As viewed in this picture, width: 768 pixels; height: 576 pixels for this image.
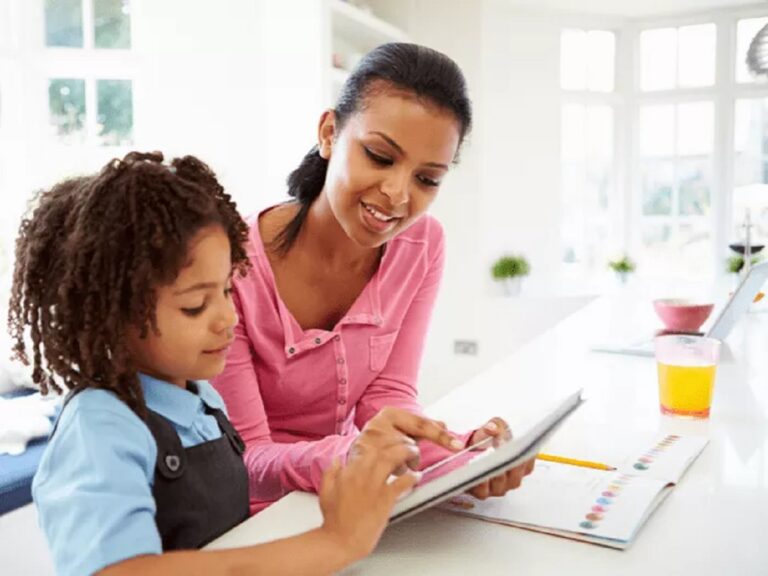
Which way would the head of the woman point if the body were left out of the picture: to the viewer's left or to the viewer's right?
to the viewer's right

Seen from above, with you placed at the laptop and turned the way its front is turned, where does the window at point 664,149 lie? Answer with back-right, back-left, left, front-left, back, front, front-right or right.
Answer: right

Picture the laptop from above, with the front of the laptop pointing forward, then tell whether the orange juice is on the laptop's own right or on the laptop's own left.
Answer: on the laptop's own left

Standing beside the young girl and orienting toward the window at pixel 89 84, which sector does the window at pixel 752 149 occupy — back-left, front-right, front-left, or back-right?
front-right

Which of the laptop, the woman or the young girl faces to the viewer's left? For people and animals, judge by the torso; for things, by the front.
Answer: the laptop

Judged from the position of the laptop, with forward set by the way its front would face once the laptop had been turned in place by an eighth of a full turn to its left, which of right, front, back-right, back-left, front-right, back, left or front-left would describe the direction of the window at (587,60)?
back-right

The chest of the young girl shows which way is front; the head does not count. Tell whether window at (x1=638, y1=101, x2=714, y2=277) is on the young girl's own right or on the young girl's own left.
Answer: on the young girl's own left

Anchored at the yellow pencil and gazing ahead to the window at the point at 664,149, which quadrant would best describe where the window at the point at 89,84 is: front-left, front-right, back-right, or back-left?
front-left

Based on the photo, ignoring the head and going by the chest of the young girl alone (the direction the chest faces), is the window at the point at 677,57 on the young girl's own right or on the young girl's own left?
on the young girl's own left

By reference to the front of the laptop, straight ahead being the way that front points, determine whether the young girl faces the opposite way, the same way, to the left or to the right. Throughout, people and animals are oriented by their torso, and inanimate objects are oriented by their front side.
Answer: the opposite way

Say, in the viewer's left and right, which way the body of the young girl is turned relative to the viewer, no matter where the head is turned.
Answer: facing the viewer and to the right of the viewer

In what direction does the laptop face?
to the viewer's left

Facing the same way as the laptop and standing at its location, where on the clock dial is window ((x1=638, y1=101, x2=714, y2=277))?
The window is roughly at 3 o'clock from the laptop.

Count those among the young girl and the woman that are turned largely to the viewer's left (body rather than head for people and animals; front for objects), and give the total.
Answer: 0
